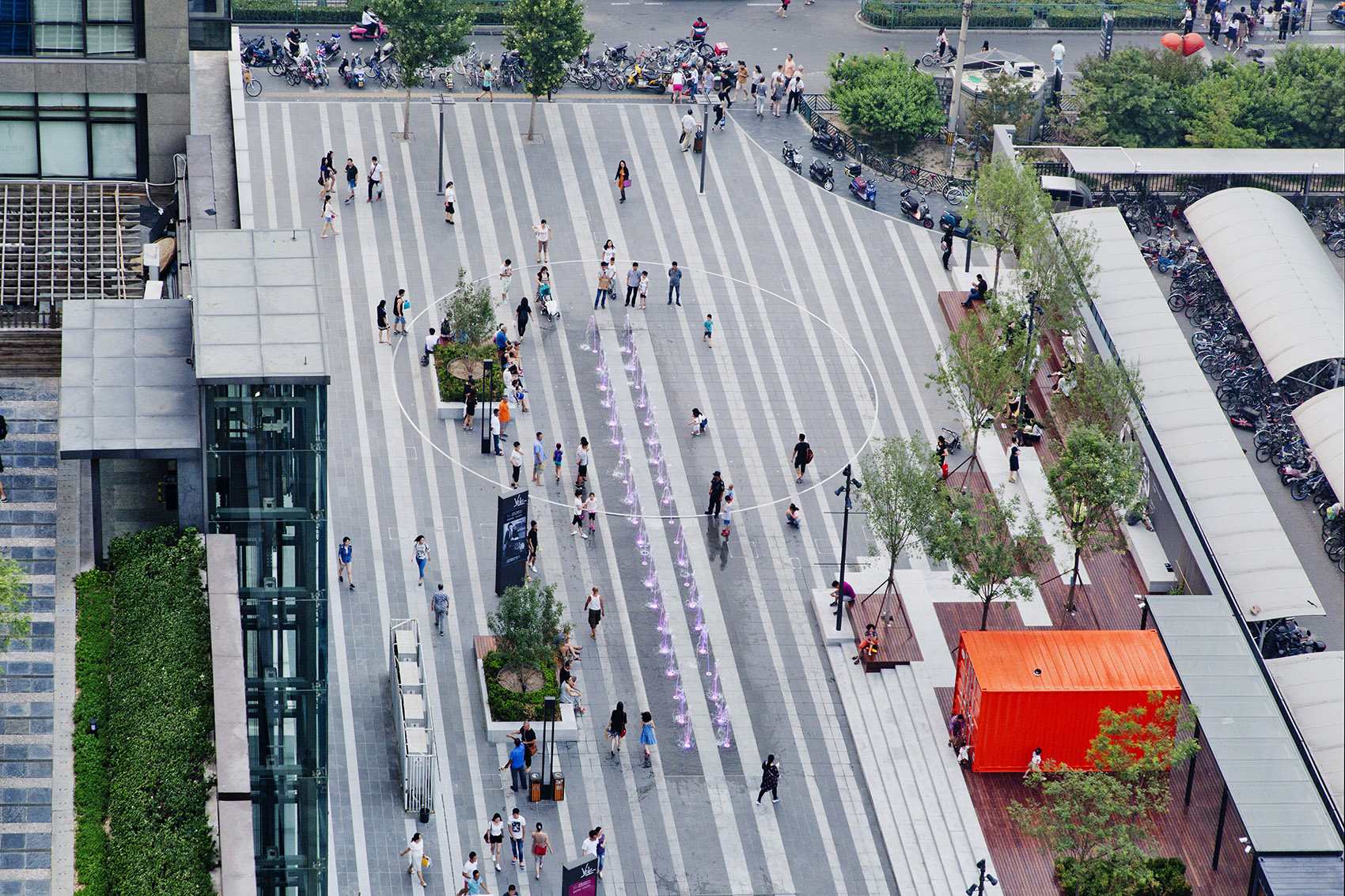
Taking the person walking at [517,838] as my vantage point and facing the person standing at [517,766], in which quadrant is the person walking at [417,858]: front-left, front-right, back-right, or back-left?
back-left

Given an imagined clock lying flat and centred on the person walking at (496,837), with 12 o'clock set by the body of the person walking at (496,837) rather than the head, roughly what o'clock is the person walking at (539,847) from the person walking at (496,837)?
the person walking at (539,847) is roughly at 9 o'clock from the person walking at (496,837).

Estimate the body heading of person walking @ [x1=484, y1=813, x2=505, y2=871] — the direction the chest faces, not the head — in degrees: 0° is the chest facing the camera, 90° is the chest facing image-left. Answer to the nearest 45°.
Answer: approximately 0°

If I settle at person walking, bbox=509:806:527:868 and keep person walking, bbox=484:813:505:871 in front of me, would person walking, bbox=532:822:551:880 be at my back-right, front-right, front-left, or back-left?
back-left

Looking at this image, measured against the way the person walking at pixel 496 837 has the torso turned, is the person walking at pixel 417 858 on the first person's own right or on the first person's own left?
on the first person's own right
